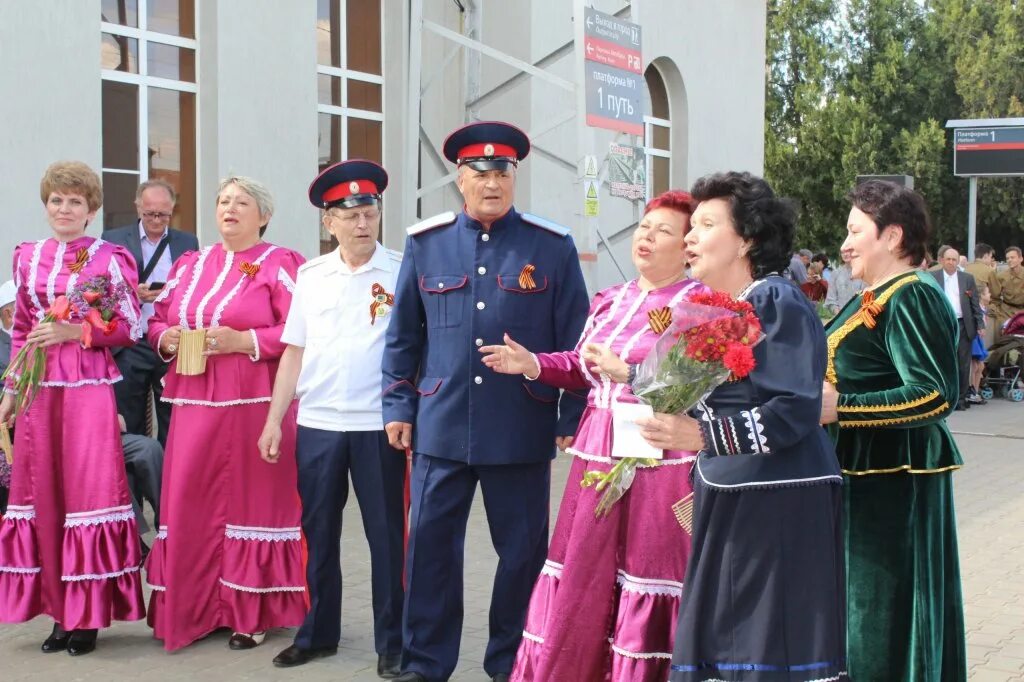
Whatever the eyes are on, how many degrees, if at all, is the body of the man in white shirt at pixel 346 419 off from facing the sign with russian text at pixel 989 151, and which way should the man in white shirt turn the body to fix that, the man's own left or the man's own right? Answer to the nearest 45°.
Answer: approximately 135° to the man's own left

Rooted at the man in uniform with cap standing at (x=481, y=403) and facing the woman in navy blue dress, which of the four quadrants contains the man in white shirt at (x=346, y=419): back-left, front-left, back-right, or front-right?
back-right

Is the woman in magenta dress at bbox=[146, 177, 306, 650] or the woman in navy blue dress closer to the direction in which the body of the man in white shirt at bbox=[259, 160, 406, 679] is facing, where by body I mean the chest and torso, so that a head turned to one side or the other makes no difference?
the woman in navy blue dress

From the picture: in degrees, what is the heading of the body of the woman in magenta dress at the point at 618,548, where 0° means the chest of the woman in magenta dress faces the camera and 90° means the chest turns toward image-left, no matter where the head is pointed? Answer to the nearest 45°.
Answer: approximately 45°

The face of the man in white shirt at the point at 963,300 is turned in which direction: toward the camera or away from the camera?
toward the camera

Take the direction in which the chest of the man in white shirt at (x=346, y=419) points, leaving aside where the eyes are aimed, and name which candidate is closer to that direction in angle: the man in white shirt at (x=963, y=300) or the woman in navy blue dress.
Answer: the woman in navy blue dress

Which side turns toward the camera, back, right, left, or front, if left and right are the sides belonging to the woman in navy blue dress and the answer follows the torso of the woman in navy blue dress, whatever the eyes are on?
left

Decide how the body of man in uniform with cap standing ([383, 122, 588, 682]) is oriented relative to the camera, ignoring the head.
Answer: toward the camera

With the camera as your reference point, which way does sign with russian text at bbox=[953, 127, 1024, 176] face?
facing the viewer

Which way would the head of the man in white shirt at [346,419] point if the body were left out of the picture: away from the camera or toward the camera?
toward the camera

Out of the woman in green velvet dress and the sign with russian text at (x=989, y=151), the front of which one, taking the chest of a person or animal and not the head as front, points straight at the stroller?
the sign with russian text

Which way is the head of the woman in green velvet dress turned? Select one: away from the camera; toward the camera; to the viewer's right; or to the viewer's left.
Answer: to the viewer's left

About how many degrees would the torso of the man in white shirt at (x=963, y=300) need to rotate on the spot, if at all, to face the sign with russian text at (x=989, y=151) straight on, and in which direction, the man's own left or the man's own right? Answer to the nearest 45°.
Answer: approximately 180°
